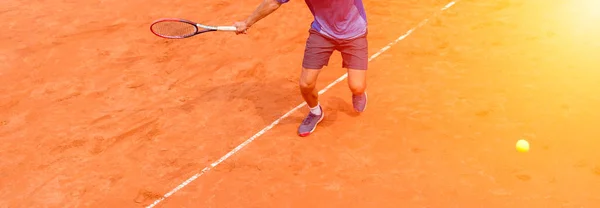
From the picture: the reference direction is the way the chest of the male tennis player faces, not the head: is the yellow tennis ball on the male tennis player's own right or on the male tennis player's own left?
on the male tennis player's own left

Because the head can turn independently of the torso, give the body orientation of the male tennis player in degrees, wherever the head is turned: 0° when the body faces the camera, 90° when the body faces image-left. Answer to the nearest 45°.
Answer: approximately 0°
